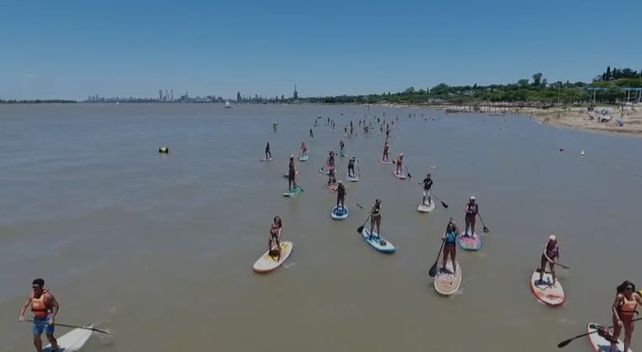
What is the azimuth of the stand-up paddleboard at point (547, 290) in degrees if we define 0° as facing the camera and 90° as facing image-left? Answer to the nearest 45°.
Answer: approximately 315°

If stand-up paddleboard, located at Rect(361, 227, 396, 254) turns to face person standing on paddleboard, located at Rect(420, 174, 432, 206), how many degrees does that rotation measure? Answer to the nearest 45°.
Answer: approximately 135° to its left

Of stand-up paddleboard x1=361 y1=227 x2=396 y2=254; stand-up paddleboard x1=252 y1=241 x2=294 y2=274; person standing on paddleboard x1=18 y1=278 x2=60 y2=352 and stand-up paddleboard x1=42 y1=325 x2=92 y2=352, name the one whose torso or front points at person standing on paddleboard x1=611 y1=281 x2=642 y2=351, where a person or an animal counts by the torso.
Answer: stand-up paddleboard x1=361 y1=227 x2=396 y2=254

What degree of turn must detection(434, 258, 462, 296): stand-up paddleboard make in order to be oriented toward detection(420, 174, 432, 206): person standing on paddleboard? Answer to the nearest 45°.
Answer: approximately 180°

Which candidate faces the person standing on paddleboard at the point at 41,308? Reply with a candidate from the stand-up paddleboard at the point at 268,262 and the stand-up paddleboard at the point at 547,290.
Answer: the stand-up paddleboard at the point at 268,262

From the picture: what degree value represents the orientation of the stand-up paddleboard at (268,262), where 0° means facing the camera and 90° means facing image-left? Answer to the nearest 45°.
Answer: approximately 45°

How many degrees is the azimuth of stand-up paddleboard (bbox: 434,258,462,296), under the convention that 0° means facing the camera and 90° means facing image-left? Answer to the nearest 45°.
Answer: approximately 0°

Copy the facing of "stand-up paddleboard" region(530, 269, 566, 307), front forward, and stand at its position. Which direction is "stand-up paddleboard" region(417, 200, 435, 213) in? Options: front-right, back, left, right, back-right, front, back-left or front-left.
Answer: back

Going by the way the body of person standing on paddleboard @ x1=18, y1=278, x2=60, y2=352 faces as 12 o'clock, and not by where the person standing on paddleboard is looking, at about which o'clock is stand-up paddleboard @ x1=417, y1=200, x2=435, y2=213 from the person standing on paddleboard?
The stand-up paddleboard is roughly at 7 o'clock from the person standing on paddleboard.

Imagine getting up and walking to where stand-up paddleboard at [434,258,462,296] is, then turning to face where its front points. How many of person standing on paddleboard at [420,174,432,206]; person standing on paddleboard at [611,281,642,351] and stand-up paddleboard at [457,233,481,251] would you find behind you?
2

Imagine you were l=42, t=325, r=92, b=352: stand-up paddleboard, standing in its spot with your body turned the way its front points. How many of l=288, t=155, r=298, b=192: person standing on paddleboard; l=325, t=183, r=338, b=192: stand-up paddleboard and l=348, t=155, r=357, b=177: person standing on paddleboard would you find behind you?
3
